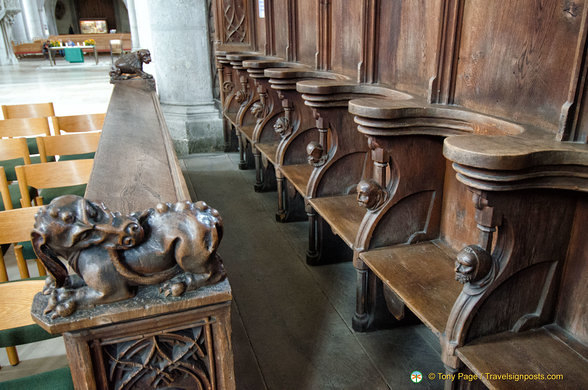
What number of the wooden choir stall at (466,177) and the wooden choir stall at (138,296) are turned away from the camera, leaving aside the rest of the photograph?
0

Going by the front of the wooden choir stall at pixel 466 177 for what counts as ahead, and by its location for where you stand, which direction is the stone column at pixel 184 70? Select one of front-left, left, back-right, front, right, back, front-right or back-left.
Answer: right

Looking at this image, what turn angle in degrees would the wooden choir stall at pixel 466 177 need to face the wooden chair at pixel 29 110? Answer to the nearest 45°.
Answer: approximately 90° to its right

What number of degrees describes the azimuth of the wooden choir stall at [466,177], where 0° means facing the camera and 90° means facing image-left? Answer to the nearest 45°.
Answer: approximately 45°

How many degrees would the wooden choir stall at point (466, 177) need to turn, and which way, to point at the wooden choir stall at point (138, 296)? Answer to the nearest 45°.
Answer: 0° — it already faces it

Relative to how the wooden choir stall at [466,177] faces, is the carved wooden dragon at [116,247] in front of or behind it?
in front

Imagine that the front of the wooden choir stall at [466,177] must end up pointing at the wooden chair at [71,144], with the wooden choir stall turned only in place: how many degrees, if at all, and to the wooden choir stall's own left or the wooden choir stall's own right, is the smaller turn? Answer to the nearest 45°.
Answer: approximately 45° to the wooden choir stall's own right
